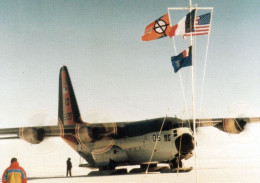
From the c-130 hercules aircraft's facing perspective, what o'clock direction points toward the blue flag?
The blue flag is roughly at 1 o'clock from the c-130 hercules aircraft.

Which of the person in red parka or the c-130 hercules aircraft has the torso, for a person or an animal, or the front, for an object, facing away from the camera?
the person in red parka

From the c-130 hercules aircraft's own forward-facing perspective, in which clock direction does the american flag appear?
The american flag is roughly at 1 o'clock from the c-130 hercules aircraft.

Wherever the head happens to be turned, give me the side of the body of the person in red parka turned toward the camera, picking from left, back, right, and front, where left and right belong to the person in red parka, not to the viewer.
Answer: back

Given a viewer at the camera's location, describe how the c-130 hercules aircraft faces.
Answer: facing the viewer and to the right of the viewer

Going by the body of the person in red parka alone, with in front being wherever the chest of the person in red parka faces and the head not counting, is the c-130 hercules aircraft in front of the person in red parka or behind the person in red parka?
in front

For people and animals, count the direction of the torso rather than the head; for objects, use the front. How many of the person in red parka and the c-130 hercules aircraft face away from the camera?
1
